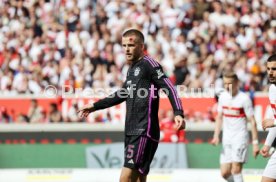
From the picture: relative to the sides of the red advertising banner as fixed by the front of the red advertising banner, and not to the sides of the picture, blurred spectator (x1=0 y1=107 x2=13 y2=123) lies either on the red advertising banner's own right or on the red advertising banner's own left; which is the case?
on the red advertising banner's own right

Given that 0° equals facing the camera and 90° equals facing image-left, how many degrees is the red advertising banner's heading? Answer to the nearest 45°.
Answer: approximately 0°

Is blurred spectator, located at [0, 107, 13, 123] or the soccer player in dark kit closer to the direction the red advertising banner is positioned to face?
the soccer player in dark kit

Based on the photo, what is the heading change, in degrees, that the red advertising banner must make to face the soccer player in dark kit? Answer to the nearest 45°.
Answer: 0° — it already faces them

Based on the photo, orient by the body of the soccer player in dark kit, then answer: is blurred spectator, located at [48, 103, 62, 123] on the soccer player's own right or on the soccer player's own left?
on the soccer player's own right

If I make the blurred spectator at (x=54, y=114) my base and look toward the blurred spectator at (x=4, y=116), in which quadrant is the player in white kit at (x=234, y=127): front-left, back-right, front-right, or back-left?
back-left

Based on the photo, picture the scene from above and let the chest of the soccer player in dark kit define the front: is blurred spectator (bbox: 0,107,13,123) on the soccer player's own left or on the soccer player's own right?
on the soccer player's own right

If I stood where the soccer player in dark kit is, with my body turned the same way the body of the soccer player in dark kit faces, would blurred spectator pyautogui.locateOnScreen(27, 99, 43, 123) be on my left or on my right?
on my right

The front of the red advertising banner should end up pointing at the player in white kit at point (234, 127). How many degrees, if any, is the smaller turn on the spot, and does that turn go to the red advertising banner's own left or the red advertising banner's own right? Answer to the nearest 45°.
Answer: approximately 45° to the red advertising banner's own left

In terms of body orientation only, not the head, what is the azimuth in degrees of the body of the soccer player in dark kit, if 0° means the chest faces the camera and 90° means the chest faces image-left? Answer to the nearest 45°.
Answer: approximately 45°
